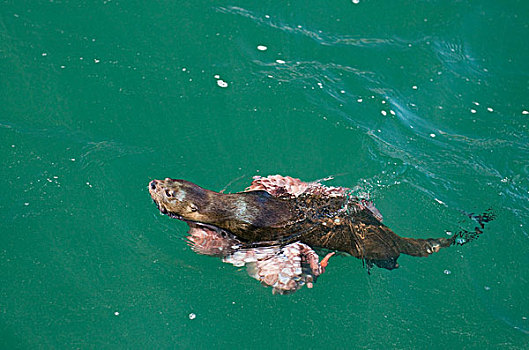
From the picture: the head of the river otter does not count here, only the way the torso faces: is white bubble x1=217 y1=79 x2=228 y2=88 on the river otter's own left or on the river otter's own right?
on the river otter's own right

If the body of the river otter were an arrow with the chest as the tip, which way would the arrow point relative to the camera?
to the viewer's left
